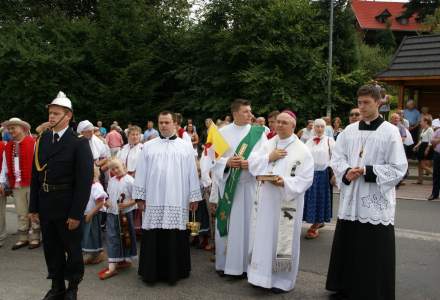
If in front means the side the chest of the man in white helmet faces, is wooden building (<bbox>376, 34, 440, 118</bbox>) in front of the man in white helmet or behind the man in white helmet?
behind

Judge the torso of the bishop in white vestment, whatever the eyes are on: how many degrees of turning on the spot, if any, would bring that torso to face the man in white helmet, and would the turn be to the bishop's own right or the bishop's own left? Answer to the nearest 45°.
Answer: approximately 45° to the bishop's own right

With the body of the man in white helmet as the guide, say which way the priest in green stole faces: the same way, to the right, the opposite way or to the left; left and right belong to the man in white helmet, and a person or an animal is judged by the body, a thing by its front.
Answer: the same way

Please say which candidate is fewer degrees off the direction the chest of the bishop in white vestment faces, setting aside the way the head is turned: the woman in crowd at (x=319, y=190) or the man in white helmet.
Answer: the man in white helmet

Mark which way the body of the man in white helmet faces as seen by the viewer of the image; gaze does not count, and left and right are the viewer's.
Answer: facing the viewer and to the left of the viewer

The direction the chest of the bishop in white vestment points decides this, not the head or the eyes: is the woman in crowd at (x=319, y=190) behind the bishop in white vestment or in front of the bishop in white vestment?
behind

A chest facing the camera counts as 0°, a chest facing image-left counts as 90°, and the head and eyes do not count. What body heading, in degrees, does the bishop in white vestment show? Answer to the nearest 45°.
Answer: approximately 45°

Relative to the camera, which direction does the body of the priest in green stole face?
toward the camera

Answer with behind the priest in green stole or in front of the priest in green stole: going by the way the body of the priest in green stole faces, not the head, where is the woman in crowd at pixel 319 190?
behind
